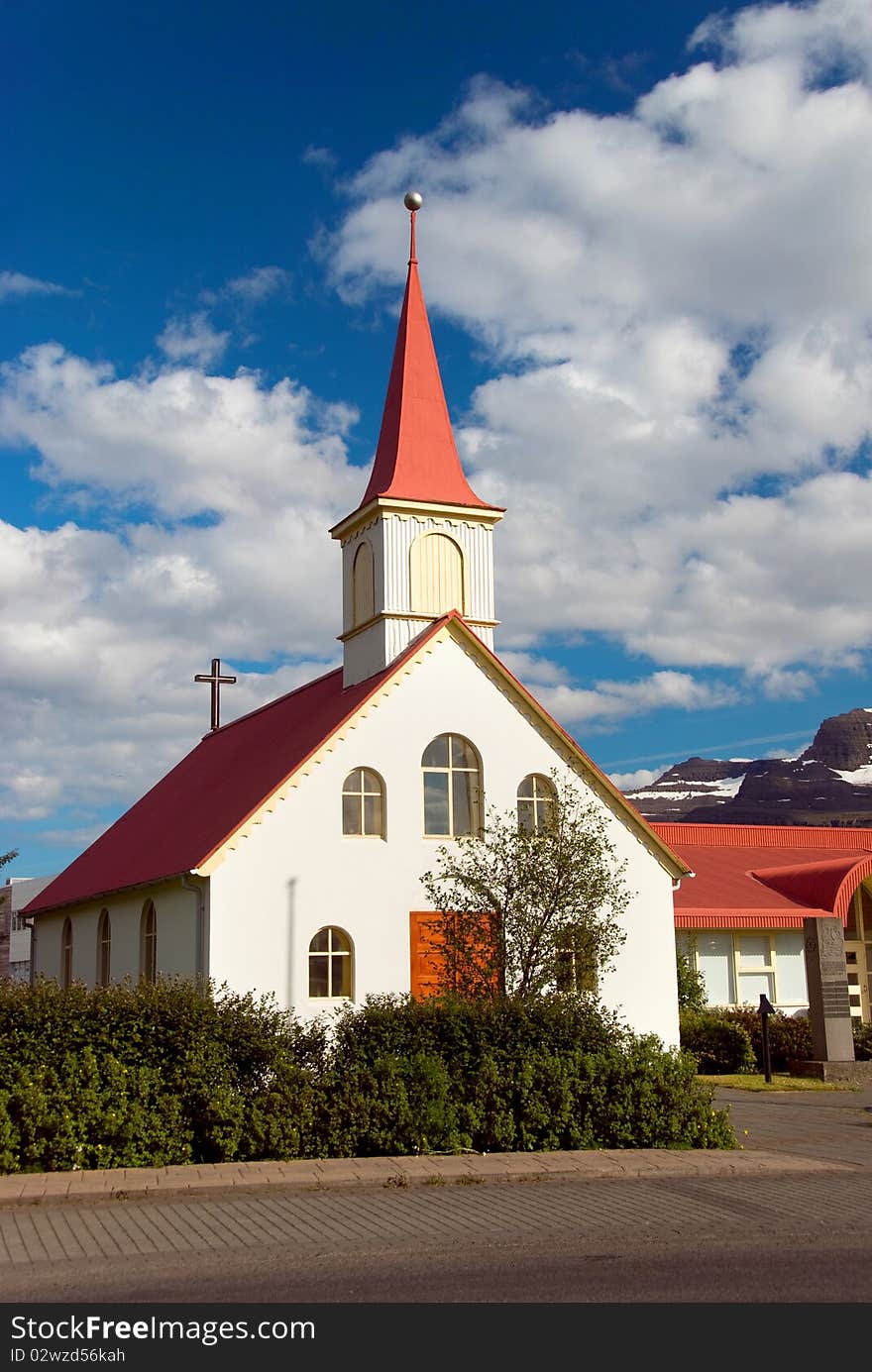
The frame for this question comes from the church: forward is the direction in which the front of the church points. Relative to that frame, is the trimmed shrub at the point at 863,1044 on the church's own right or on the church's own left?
on the church's own left

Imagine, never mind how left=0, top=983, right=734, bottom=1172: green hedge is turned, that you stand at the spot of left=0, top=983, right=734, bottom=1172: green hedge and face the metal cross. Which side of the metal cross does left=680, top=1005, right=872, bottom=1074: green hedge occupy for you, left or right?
right

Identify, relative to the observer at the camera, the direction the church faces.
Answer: facing the viewer and to the right of the viewer

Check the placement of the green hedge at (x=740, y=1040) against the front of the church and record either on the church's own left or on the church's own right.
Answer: on the church's own left

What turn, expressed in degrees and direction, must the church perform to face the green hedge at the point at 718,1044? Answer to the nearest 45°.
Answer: approximately 90° to its left

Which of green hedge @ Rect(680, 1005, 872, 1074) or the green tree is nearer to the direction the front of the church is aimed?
the green tree
